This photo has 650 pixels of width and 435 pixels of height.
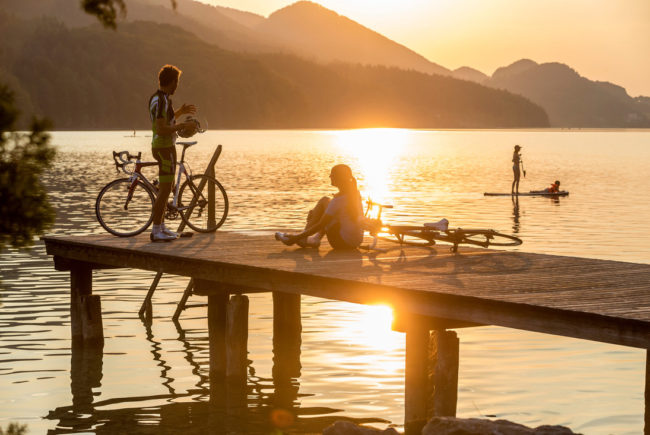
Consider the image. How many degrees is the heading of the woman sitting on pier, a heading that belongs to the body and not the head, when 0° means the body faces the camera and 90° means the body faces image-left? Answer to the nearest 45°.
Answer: approximately 90°

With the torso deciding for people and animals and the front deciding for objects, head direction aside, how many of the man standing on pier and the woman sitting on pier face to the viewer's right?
1

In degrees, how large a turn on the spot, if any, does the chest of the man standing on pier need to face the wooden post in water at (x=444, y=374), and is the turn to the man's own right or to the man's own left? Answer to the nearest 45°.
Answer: approximately 45° to the man's own right

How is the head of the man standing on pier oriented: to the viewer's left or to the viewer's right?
to the viewer's right

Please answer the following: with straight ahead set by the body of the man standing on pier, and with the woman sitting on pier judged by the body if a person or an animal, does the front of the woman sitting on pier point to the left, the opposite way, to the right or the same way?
the opposite way

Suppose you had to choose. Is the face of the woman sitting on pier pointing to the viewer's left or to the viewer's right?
to the viewer's left

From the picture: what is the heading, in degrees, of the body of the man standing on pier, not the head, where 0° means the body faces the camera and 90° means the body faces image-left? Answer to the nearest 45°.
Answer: approximately 270°

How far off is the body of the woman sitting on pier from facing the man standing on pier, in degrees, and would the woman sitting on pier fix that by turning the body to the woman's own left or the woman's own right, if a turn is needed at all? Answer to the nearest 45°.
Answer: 0° — they already face them
